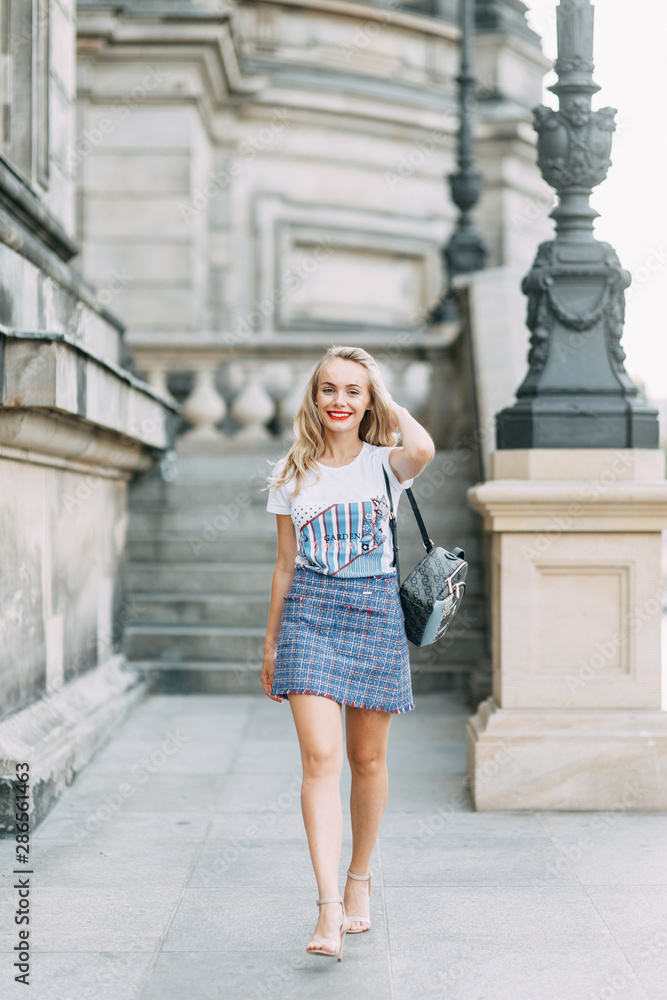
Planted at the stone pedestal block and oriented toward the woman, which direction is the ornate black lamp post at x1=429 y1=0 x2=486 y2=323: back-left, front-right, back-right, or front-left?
back-right

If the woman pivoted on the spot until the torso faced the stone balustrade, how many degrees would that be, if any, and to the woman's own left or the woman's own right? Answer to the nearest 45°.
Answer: approximately 180°

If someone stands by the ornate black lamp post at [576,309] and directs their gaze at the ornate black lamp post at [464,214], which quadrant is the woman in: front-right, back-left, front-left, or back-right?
back-left

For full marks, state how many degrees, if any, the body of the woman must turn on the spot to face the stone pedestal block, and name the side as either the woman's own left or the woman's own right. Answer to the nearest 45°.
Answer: approximately 135° to the woman's own left

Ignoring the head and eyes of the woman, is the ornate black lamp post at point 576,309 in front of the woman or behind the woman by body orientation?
behind

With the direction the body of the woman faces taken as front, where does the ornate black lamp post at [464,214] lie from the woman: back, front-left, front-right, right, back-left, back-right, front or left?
back

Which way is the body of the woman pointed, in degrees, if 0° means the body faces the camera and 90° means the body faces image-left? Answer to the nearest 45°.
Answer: approximately 0°
